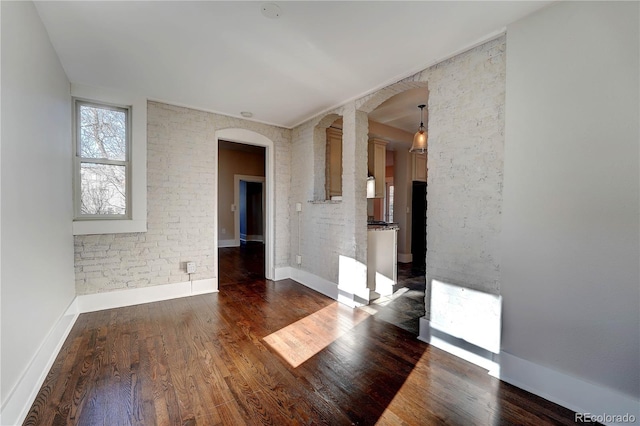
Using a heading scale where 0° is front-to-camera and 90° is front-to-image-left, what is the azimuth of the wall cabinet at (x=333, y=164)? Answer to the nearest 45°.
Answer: approximately 315°

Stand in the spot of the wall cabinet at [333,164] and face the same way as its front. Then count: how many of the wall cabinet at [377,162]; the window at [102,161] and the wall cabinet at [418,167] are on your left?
2

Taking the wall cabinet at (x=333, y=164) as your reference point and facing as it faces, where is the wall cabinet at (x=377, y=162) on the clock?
the wall cabinet at (x=377, y=162) is roughly at 9 o'clock from the wall cabinet at (x=333, y=164).

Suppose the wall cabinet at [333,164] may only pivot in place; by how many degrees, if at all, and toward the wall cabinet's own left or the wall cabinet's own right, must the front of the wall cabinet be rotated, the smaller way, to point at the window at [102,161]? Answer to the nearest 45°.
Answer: approximately 90° to the wall cabinet's own right

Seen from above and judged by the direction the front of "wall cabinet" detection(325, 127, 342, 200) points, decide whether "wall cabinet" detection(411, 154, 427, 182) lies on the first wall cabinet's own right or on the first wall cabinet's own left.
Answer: on the first wall cabinet's own left
